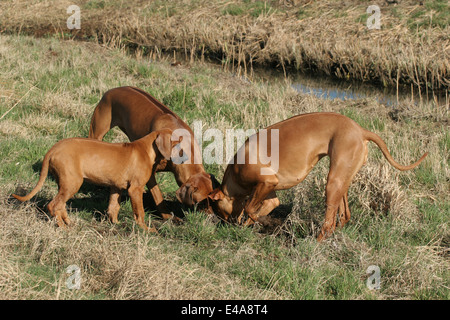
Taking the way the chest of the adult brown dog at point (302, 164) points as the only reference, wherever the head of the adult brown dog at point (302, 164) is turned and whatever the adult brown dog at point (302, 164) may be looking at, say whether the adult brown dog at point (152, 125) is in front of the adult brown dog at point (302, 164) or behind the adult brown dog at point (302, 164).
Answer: in front

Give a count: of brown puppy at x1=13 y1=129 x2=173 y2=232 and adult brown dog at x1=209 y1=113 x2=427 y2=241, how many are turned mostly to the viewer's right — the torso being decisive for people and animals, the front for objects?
1

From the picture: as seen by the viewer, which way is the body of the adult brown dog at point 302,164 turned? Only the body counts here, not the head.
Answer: to the viewer's left

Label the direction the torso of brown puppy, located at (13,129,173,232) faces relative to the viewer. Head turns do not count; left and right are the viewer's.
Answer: facing to the right of the viewer

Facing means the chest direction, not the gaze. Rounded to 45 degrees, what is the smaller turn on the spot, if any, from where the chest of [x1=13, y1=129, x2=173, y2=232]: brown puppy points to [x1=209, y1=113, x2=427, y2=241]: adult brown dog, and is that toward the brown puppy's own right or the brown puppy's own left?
0° — it already faces it

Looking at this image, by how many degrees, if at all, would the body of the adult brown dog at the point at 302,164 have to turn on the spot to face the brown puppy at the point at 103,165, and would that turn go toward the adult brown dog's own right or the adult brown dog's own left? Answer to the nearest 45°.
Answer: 0° — it already faces it

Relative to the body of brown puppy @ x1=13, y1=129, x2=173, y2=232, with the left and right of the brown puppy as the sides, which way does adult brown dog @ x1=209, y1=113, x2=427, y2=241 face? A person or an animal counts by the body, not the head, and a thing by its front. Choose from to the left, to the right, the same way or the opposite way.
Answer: the opposite way
